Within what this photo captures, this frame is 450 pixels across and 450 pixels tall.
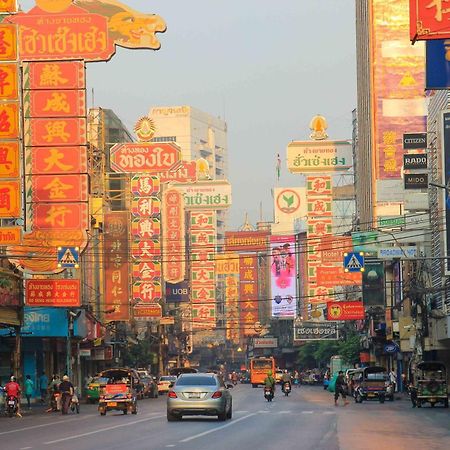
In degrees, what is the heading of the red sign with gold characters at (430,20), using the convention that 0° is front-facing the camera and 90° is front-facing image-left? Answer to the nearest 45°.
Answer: approximately 0°

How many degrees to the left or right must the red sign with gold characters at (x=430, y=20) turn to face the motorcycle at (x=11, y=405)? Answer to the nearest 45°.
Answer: approximately 135° to its right

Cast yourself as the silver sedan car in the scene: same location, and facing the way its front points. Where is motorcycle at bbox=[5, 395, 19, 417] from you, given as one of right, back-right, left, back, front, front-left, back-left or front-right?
front-left

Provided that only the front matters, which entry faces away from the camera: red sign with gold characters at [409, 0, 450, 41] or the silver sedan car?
the silver sedan car

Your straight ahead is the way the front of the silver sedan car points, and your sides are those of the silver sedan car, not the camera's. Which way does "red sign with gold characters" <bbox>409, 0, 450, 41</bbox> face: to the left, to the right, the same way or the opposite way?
the opposite way

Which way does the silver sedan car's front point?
away from the camera
